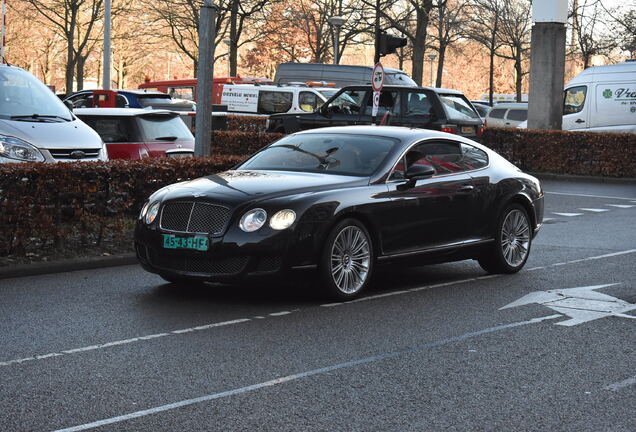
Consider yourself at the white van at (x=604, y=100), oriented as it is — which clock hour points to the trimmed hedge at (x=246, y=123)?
The trimmed hedge is roughly at 12 o'clock from the white van.

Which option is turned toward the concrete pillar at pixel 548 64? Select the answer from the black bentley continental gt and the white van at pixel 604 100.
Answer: the white van

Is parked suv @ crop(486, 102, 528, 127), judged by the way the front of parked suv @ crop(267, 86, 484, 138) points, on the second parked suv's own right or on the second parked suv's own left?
on the second parked suv's own right

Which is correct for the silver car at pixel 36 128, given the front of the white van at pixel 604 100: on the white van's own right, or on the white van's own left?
on the white van's own left

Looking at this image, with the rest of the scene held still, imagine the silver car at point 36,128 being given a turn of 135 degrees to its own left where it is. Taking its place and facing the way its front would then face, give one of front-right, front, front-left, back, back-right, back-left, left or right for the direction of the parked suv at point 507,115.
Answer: front-right

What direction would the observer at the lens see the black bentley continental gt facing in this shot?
facing the viewer and to the left of the viewer

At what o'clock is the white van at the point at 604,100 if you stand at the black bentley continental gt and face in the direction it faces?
The white van is roughly at 5 o'clock from the black bentley continental gt.

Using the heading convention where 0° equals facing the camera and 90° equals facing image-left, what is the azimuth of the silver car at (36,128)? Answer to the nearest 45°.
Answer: approximately 315°

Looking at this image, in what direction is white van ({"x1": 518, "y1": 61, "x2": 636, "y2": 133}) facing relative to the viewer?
to the viewer's left

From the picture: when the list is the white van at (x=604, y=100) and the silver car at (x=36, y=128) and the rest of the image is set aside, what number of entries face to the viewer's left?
1

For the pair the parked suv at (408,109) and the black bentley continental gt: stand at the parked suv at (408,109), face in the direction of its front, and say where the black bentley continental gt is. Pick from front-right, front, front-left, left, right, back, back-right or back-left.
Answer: back-left

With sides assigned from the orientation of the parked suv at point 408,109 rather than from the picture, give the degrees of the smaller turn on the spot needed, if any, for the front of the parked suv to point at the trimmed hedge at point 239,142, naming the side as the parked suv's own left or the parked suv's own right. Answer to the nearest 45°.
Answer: approximately 45° to the parked suv's own left
